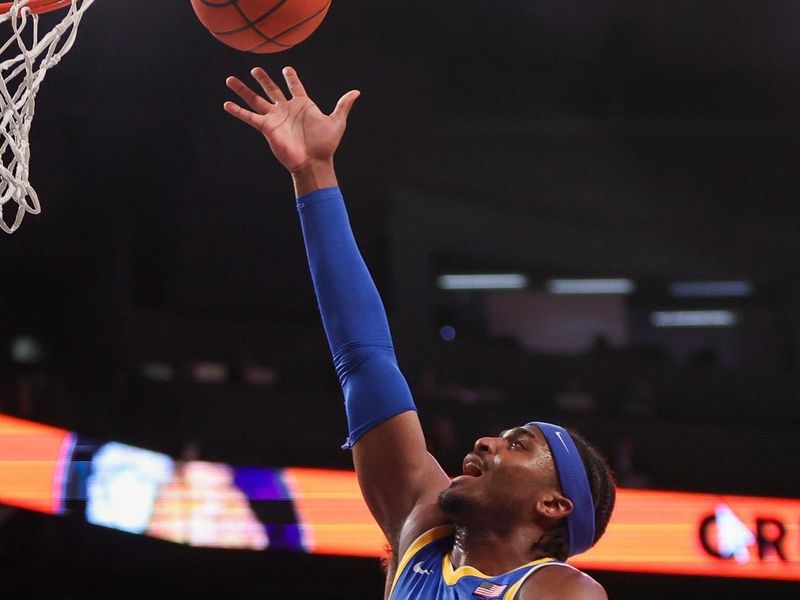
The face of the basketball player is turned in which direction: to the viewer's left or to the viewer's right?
to the viewer's left
